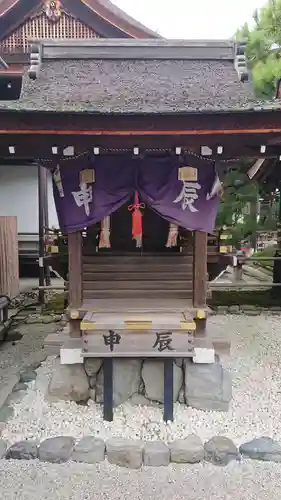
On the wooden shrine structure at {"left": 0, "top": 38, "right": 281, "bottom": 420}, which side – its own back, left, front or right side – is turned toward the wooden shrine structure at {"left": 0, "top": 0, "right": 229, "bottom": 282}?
back

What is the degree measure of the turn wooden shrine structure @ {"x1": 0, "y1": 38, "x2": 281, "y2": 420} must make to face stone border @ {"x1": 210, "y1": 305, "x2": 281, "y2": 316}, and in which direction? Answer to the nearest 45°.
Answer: approximately 135° to its left

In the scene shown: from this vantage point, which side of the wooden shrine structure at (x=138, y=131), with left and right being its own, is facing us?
front

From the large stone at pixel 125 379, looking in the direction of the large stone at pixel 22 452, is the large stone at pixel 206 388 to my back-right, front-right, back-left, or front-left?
back-left

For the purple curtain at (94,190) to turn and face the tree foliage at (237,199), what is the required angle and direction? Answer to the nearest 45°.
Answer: approximately 135° to its left
